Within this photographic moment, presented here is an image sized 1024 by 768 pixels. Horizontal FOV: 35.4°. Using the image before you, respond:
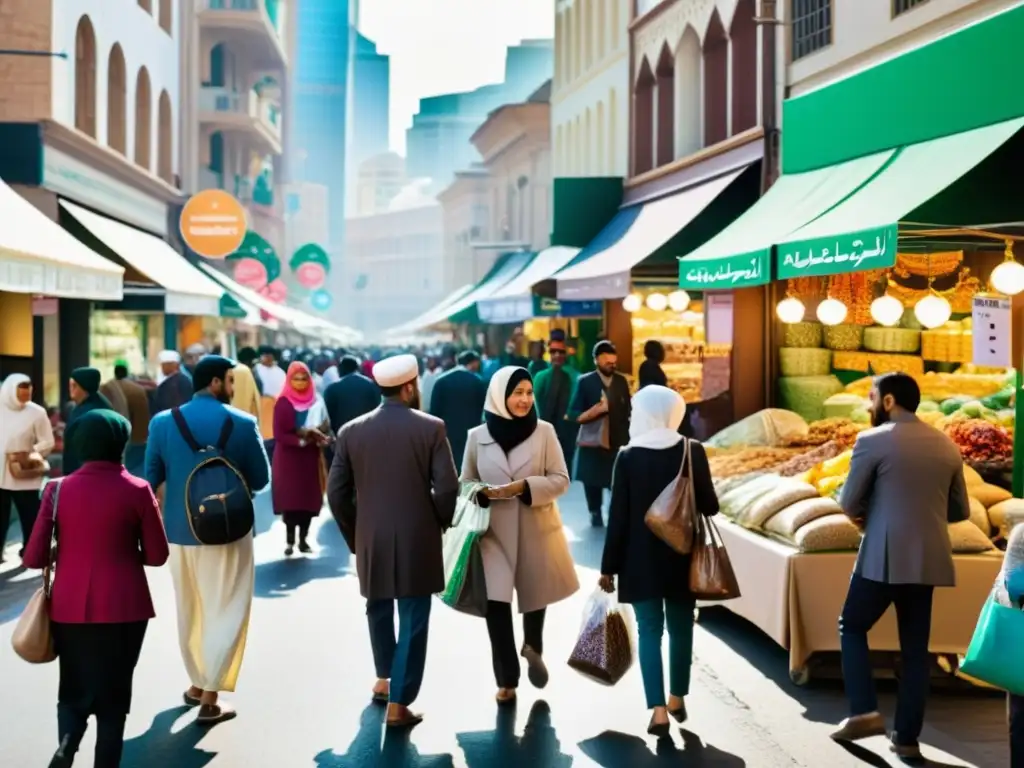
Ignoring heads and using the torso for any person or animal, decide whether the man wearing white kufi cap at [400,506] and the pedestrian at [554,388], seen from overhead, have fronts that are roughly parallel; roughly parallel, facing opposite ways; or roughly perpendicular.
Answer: roughly parallel, facing opposite ways

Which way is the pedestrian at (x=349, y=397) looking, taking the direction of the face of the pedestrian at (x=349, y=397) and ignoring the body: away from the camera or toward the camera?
away from the camera

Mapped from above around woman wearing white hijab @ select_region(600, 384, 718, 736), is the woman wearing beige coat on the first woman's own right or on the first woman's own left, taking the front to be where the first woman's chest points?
on the first woman's own left

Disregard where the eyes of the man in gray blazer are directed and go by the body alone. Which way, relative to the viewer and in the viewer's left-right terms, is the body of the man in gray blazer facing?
facing away from the viewer and to the left of the viewer

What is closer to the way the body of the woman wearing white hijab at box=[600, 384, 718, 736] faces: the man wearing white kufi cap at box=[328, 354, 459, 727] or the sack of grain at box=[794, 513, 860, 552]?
the sack of grain

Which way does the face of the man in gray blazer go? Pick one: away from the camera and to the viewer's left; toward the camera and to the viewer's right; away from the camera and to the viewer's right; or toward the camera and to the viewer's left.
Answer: away from the camera and to the viewer's left

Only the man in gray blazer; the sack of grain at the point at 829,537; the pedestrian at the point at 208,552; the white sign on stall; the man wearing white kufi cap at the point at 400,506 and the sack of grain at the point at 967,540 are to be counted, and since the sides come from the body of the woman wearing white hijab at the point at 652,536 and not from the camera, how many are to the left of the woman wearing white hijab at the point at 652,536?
2

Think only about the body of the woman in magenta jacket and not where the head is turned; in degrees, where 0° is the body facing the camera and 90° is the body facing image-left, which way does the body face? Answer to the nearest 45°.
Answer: approximately 180°

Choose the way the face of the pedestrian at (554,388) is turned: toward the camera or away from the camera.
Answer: toward the camera

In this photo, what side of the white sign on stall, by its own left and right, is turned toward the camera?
front

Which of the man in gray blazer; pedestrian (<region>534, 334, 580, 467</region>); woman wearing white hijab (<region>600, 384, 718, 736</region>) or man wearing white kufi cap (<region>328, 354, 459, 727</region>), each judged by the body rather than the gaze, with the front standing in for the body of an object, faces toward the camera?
the pedestrian

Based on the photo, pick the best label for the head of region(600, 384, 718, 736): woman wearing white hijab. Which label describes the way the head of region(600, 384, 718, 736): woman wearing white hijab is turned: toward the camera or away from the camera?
away from the camera

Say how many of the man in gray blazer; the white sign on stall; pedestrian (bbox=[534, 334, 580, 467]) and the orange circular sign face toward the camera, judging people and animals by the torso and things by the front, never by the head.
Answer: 3

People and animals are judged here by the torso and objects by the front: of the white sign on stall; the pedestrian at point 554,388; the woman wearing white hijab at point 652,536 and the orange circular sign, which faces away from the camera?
the woman wearing white hijab

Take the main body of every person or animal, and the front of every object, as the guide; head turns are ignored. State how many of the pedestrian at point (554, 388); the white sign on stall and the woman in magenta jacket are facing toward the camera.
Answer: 2

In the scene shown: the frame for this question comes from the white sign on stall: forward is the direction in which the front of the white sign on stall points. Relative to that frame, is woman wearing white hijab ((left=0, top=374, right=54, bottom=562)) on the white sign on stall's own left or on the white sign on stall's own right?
on the white sign on stall's own right

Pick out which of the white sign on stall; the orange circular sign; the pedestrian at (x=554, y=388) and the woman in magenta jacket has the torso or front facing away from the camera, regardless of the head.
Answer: the woman in magenta jacket

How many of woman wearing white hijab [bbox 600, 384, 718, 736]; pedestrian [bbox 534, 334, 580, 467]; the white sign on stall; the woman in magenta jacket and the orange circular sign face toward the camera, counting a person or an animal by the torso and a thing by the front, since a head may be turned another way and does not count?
3

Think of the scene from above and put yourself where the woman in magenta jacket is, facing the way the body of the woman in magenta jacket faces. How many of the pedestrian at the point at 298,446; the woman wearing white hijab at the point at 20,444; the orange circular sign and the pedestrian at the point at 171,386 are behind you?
0
